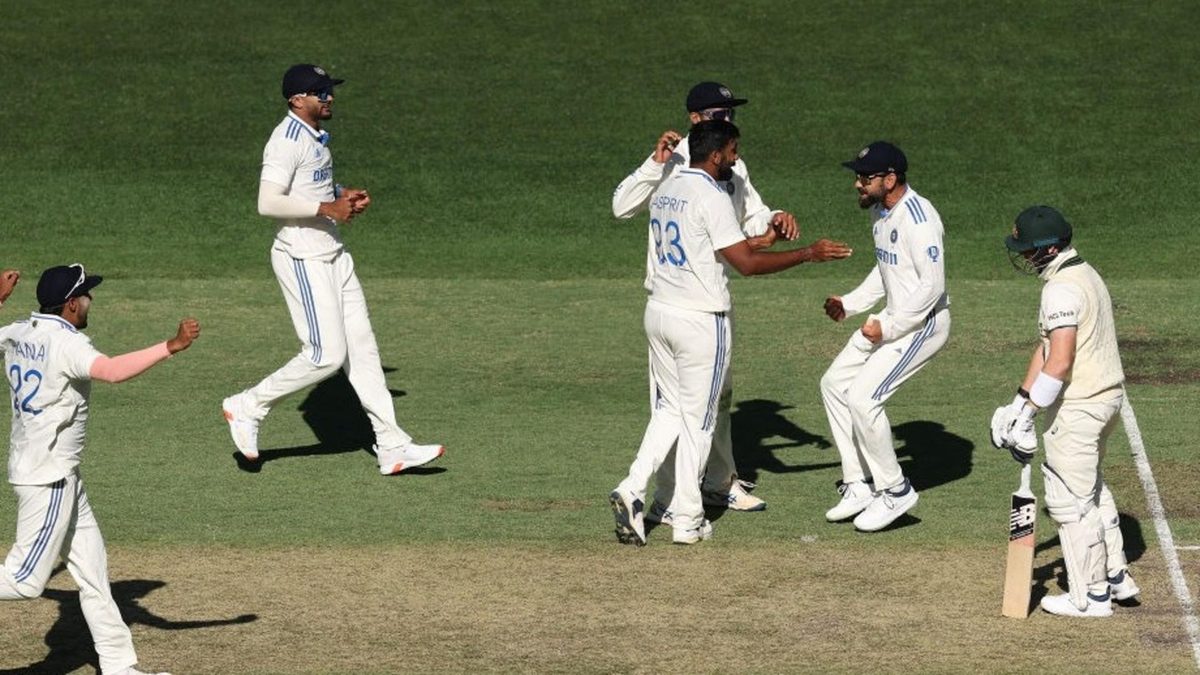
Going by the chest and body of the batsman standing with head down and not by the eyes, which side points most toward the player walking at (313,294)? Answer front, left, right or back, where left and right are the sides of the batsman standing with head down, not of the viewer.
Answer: front

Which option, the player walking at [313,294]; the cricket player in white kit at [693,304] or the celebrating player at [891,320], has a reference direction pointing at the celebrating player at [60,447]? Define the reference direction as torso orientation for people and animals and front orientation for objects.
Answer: the celebrating player at [891,320]

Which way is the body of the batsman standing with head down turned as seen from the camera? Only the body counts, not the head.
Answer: to the viewer's left

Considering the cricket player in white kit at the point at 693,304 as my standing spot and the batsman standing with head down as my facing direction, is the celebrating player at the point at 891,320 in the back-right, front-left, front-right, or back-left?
front-left

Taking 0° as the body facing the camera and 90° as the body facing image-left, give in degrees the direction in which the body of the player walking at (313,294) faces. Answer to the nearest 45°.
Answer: approximately 270°

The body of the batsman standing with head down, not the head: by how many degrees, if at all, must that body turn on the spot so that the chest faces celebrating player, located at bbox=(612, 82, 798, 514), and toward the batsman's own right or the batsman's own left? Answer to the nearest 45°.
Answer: approximately 45° to the batsman's own right

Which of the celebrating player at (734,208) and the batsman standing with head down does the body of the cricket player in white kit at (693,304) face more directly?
the celebrating player

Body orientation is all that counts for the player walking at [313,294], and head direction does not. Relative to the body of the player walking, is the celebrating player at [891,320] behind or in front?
in front

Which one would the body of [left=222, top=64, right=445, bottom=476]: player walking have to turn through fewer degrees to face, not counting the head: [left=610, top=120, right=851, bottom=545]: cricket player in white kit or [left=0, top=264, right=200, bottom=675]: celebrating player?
the cricket player in white kit

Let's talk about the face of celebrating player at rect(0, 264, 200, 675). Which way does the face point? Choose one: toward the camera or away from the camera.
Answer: away from the camera

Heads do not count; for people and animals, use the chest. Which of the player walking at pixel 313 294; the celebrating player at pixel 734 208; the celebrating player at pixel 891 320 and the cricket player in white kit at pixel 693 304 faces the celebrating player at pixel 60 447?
the celebrating player at pixel 891 320

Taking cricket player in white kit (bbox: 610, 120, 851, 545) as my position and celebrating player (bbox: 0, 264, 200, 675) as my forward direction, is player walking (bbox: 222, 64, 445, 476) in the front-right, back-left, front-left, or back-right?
front-right

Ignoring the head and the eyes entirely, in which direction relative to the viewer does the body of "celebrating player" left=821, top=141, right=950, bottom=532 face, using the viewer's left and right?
facing the viewer and to the left of the viewer
